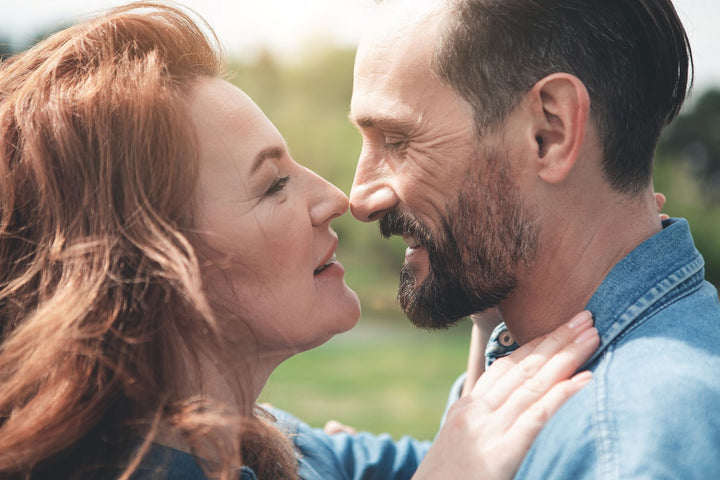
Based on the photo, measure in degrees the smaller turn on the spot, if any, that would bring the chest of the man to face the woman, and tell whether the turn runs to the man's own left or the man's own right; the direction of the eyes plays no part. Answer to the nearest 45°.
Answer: approximately 45° to the man's own left

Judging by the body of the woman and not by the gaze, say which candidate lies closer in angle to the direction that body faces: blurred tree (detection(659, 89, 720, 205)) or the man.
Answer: the man

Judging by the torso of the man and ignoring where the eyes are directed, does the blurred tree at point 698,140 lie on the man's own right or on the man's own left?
on the man's own right

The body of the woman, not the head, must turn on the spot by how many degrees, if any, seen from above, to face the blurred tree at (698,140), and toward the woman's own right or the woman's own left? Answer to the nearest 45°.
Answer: approximately 45° to the woman's own left

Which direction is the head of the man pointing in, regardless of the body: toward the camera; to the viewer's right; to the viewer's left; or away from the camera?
to the viewer's left

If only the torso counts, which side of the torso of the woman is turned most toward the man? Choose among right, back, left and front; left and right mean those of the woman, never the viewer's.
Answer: front

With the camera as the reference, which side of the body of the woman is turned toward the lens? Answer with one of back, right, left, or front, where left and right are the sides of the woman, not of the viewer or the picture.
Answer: right

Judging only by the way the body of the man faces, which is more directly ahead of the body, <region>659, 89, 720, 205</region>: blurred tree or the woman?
the woman

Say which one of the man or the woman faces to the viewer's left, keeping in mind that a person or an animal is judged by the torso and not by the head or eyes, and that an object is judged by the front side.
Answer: the man

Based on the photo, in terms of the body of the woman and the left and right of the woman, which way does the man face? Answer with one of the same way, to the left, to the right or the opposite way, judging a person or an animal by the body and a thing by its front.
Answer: the opposite way

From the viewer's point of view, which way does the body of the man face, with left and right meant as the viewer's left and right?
facing to the left of the viewer

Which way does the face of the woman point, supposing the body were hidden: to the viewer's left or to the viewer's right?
to the viewer's right

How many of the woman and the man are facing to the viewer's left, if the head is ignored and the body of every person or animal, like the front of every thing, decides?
1
